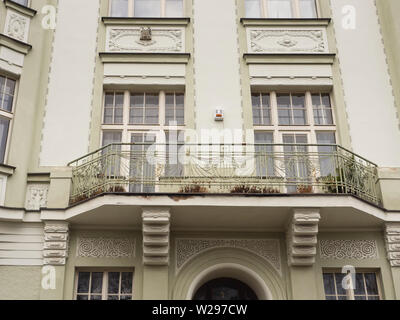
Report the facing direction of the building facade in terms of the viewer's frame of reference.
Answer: facing the viewer

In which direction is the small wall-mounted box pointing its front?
toward the camera
